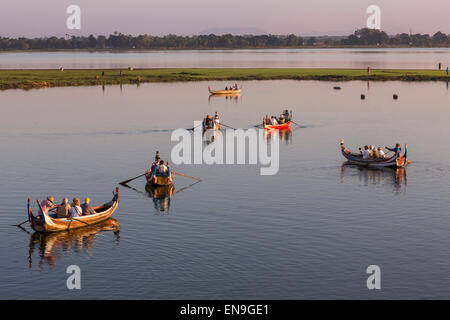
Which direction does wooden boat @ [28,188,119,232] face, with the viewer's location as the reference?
facing away from the viewer and to the right of the viewer
